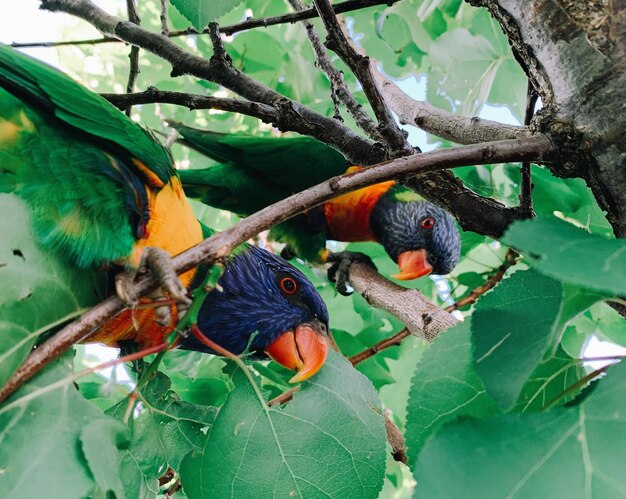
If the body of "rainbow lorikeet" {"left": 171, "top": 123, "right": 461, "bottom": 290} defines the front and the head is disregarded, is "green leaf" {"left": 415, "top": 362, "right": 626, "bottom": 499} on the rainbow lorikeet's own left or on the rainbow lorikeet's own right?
on the rainbow lorikeet's own right

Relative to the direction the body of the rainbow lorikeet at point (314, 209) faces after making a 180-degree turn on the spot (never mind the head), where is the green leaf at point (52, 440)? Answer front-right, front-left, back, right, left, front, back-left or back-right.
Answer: left

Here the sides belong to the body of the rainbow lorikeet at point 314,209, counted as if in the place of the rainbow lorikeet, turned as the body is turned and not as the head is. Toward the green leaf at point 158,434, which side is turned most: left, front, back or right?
right

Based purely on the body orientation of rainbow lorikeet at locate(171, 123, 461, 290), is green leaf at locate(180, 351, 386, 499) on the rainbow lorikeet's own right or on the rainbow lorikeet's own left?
on the rainbow lorikeet's own right

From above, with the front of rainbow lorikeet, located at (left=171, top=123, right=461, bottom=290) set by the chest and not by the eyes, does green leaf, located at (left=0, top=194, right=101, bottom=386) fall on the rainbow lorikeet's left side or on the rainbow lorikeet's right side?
on the rainbow lorikeet's right side

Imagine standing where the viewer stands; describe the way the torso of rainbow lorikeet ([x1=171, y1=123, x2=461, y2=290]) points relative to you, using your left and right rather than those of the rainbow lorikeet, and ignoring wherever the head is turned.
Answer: facing to the right of the viewer

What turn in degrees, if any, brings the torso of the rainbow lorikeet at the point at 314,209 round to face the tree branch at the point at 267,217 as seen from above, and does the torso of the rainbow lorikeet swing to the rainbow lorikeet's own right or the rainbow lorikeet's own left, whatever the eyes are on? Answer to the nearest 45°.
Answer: approximately 90° to the rainbow lorikeet's own right

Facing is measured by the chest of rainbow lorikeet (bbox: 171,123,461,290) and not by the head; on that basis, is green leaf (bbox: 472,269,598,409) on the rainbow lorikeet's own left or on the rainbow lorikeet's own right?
on the rainbow lorikeet's own right

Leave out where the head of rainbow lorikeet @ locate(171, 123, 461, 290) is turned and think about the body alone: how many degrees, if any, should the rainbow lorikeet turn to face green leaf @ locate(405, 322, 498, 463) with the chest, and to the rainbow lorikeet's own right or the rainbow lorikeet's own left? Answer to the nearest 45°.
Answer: approximately 90° to the rainbow lorikeet's own right

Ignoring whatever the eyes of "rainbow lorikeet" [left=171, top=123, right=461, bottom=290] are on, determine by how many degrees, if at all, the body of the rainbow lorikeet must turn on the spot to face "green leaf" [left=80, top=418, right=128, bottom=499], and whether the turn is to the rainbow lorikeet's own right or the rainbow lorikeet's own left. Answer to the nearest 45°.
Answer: approximately 90° to the rainbow lorikeet's own right
